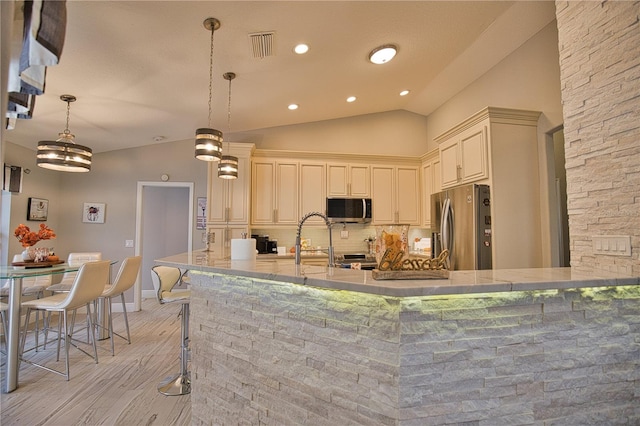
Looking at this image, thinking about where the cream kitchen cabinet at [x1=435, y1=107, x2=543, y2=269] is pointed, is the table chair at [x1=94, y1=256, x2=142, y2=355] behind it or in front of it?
in front

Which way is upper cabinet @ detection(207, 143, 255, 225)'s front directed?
toward the camera

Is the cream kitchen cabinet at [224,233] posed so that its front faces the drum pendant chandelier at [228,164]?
yes

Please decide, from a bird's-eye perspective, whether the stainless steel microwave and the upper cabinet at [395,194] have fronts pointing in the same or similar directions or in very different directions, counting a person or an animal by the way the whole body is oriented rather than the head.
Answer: same or similar directions

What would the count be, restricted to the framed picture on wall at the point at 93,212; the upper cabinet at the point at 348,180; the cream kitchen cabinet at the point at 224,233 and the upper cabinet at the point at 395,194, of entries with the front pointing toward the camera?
4

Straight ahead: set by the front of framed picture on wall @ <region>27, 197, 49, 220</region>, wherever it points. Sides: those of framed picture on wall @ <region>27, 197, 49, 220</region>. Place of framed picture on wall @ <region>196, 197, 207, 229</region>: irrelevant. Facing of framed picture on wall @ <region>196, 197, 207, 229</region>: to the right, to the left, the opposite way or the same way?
to the right

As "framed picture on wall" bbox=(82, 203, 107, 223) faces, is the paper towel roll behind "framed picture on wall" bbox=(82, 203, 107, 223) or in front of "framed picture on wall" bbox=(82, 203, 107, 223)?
in front

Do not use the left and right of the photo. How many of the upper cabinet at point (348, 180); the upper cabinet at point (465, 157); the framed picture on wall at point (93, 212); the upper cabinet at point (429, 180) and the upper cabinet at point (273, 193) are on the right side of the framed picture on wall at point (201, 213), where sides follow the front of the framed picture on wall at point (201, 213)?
1

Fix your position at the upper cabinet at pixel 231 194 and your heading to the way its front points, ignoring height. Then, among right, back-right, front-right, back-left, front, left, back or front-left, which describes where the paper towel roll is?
front

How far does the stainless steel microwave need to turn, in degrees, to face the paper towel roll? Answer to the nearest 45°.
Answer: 0° — it already faces it

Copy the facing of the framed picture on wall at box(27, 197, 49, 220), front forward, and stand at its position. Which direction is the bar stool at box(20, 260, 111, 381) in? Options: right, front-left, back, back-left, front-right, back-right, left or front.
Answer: front-right

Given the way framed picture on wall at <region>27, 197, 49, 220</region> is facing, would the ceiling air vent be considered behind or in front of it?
in front

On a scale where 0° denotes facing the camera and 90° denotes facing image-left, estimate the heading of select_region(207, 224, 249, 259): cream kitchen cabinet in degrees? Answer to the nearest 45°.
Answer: approximately 0°

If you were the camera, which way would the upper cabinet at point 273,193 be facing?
facing the viewer

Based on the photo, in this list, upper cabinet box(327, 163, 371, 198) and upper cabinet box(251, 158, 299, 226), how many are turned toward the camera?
2
